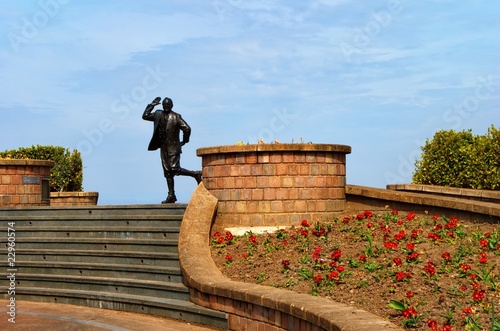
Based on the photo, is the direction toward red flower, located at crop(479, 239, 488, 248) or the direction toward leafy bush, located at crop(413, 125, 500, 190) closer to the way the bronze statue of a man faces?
the red flower

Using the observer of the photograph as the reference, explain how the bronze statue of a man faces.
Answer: facing the viewer and to the left of the viewer

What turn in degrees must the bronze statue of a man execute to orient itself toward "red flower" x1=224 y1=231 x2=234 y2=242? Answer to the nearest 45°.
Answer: approximately 45° to its left

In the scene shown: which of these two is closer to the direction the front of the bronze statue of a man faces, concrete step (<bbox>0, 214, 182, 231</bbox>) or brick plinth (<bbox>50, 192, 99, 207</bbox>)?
the concrete step

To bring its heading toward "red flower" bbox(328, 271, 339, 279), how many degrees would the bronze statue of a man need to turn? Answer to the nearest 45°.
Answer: approximately 45° to its left

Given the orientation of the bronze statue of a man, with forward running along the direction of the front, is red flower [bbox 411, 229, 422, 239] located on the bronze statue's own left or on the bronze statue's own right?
on the bronze statue's own left

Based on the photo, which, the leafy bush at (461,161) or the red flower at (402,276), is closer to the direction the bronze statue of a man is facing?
the red flower

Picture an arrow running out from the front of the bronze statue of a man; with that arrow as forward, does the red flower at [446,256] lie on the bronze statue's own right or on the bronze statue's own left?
on the bronze statue's own left

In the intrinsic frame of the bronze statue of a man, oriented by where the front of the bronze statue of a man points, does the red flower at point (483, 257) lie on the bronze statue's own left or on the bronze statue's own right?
on the bronze statue's own left
